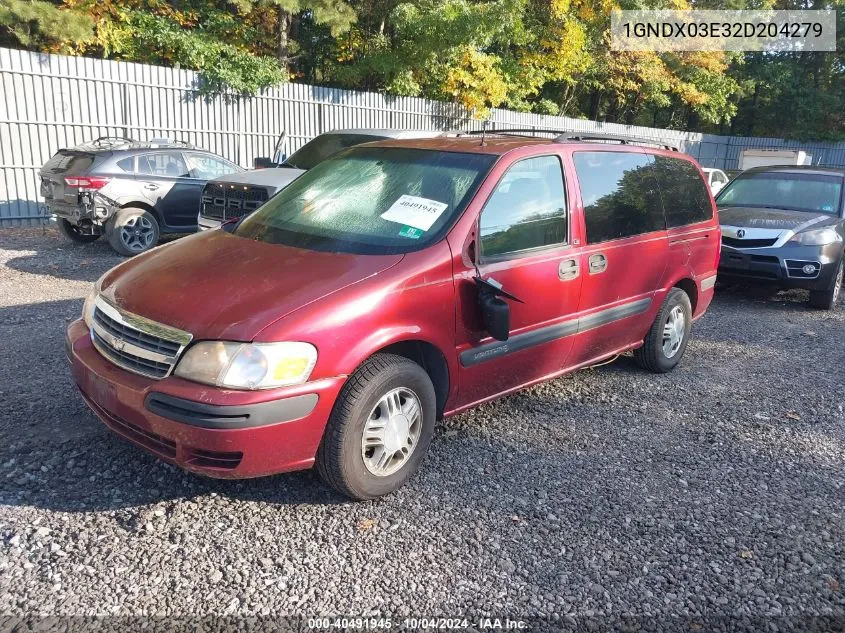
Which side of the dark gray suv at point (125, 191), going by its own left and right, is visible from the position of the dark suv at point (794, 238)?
right

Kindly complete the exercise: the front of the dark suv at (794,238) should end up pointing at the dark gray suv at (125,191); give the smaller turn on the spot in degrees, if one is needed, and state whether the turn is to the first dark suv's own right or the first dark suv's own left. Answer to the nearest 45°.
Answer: approximately 45° to the first dark suv's own right

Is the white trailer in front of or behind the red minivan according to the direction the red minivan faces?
behind
